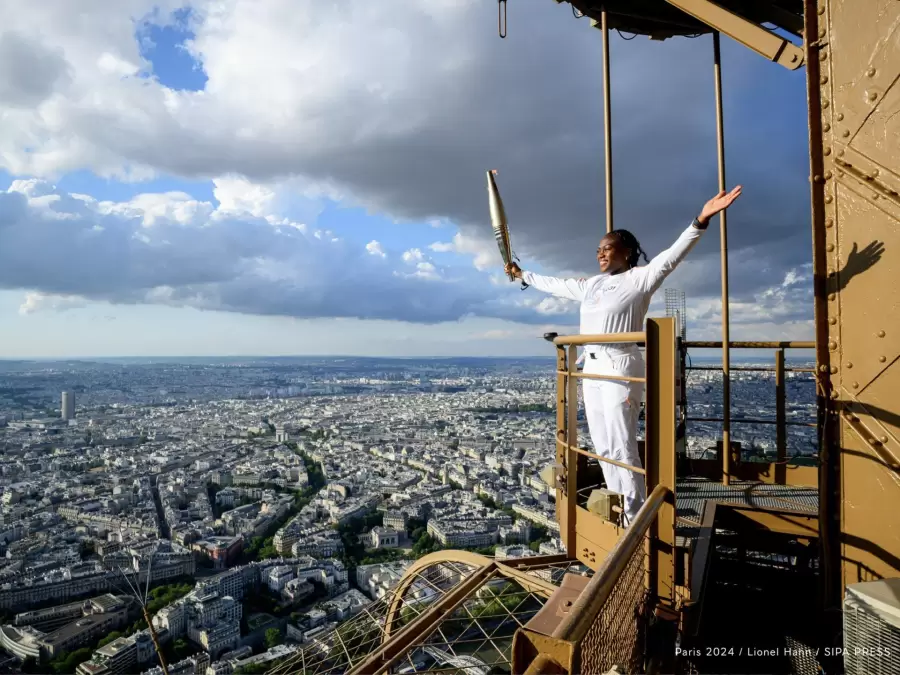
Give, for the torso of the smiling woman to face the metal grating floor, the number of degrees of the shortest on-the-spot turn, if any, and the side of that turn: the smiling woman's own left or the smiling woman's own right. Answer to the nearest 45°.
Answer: approximately 180°

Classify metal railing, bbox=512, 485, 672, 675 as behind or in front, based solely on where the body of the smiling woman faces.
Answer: in front

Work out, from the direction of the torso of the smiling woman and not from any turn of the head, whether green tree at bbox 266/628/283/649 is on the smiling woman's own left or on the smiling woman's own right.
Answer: on the smiling woman's own right

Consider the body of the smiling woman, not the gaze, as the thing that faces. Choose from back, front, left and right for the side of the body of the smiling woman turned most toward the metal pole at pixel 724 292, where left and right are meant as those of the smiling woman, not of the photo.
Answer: back

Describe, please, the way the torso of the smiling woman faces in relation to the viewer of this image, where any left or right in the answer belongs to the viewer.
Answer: facing the viewer and to the left of the viewer

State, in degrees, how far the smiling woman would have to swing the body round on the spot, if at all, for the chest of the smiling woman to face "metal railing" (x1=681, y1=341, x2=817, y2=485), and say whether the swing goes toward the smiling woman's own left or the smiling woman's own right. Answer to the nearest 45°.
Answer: approximately 180°
